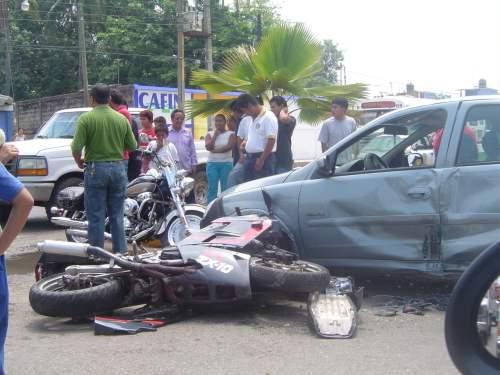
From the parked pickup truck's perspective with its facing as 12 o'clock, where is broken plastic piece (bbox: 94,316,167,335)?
The broken plastic piece is roughly at 10 o'clock from the parked pickup truck.

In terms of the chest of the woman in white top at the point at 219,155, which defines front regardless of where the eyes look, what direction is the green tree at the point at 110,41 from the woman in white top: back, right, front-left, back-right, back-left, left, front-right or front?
back

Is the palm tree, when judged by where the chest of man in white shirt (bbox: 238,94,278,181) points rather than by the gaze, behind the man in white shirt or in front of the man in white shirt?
behind

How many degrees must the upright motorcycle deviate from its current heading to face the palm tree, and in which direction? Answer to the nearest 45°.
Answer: approximately 90° to its left

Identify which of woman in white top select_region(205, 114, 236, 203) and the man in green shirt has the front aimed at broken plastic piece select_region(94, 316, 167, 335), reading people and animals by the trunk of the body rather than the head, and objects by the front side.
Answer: the woman in white top

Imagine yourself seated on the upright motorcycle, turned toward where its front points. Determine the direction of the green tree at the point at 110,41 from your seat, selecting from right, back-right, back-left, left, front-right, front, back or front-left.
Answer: back-left

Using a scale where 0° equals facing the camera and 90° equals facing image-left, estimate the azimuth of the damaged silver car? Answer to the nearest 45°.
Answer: approximately 90°

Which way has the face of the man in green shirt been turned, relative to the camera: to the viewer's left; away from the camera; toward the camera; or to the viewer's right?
away from the camera

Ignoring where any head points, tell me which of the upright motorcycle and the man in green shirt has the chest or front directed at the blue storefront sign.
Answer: the man in green shirt

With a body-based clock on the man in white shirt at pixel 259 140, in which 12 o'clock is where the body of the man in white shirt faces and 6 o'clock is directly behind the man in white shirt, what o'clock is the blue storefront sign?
The blue storefront sign is roughly at 4 o'clock from the man in white shirt.

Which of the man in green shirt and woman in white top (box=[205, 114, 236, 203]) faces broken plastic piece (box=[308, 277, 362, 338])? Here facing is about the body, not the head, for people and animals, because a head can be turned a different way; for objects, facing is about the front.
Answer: the woman in white top

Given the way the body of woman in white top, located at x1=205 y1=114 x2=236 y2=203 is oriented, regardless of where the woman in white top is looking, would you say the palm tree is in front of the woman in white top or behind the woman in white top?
behind
